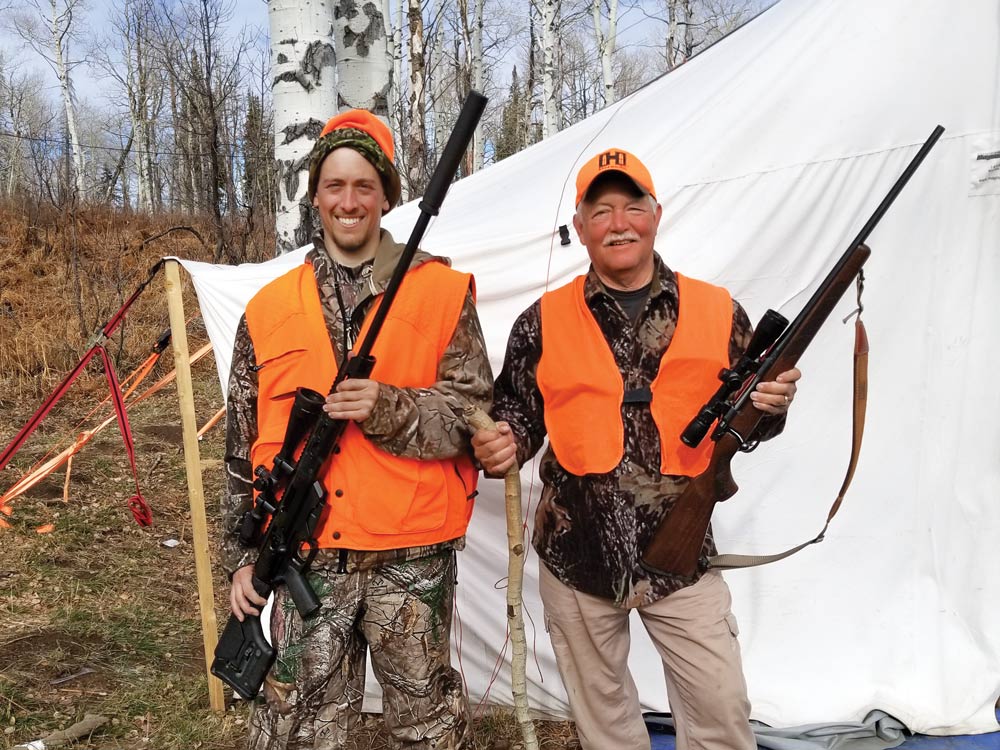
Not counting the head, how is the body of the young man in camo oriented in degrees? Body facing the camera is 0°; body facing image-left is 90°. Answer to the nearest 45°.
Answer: approximately 0°

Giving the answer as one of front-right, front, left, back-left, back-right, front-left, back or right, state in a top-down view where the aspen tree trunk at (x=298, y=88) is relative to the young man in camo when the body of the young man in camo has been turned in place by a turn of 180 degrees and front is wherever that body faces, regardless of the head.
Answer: front

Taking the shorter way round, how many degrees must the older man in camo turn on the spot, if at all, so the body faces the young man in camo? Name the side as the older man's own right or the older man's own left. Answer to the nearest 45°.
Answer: approximately 90° to the older man's own right

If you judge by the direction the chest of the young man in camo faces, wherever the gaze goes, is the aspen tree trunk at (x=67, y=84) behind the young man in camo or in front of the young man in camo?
behind

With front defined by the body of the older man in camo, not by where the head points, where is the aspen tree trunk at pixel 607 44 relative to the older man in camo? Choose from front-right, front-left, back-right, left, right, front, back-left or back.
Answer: back

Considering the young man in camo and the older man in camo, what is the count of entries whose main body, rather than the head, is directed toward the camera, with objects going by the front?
2

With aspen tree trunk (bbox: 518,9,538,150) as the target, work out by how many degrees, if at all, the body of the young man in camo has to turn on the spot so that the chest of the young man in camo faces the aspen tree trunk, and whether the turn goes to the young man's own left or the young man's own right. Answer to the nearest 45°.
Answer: approximately 180°

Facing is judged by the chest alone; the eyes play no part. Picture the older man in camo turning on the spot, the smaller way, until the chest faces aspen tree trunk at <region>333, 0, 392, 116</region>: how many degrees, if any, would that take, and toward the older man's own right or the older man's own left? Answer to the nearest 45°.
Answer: approximately 135° to the older man's own right

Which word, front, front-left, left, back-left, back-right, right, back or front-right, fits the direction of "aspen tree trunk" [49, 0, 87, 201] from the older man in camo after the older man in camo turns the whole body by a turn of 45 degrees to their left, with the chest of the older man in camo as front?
back

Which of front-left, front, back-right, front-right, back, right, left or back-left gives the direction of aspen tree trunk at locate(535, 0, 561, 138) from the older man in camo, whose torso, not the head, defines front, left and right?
back
